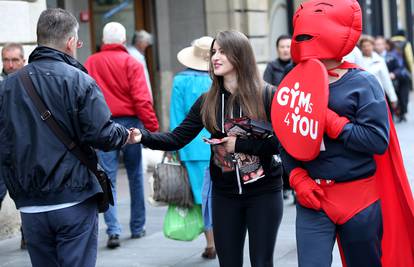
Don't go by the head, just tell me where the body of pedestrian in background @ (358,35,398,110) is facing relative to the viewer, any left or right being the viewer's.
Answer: facing the viewer

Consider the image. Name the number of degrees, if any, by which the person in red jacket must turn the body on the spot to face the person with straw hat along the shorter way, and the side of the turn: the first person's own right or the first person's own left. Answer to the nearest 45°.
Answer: approximately 135° to the first person's own right

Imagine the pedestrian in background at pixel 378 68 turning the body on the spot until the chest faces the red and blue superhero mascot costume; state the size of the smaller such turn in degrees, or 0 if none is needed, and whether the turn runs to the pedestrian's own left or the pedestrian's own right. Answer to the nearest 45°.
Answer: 0° — they already face them

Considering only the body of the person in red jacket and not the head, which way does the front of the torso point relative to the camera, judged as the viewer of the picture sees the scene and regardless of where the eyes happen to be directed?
away from the camera

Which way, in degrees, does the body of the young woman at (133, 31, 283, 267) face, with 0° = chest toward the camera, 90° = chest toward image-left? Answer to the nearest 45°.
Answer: approximately 45°

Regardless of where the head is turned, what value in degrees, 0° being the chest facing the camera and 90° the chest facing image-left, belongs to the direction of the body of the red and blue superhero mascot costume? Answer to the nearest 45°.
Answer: approximately 45°

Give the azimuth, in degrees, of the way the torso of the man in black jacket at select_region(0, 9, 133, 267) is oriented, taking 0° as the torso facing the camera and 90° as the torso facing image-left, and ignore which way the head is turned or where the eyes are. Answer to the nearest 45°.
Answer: approximately 225°

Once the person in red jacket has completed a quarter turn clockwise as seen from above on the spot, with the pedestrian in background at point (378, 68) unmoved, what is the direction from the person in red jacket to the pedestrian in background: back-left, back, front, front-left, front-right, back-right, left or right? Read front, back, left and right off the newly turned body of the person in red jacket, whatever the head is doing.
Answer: front-left

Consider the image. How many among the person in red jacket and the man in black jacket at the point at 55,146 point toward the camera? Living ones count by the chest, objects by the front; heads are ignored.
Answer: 0

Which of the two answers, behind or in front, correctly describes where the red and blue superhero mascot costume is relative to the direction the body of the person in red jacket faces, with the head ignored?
behind

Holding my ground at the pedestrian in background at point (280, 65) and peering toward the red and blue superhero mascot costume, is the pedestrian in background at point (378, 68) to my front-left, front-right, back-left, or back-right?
back-left

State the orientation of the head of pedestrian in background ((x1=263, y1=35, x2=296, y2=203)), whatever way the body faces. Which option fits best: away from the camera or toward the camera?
toward the camera

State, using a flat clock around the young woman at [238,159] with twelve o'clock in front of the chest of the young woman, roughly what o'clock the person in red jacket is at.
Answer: The person in red jacket is roughly at 4 o'clock from the young woman.

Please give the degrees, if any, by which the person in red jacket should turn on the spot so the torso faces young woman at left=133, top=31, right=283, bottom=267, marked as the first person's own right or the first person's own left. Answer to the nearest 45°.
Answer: approximately 180°

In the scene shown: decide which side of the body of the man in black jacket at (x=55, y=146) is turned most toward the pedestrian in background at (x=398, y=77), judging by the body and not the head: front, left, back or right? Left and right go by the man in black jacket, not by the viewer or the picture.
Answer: front
